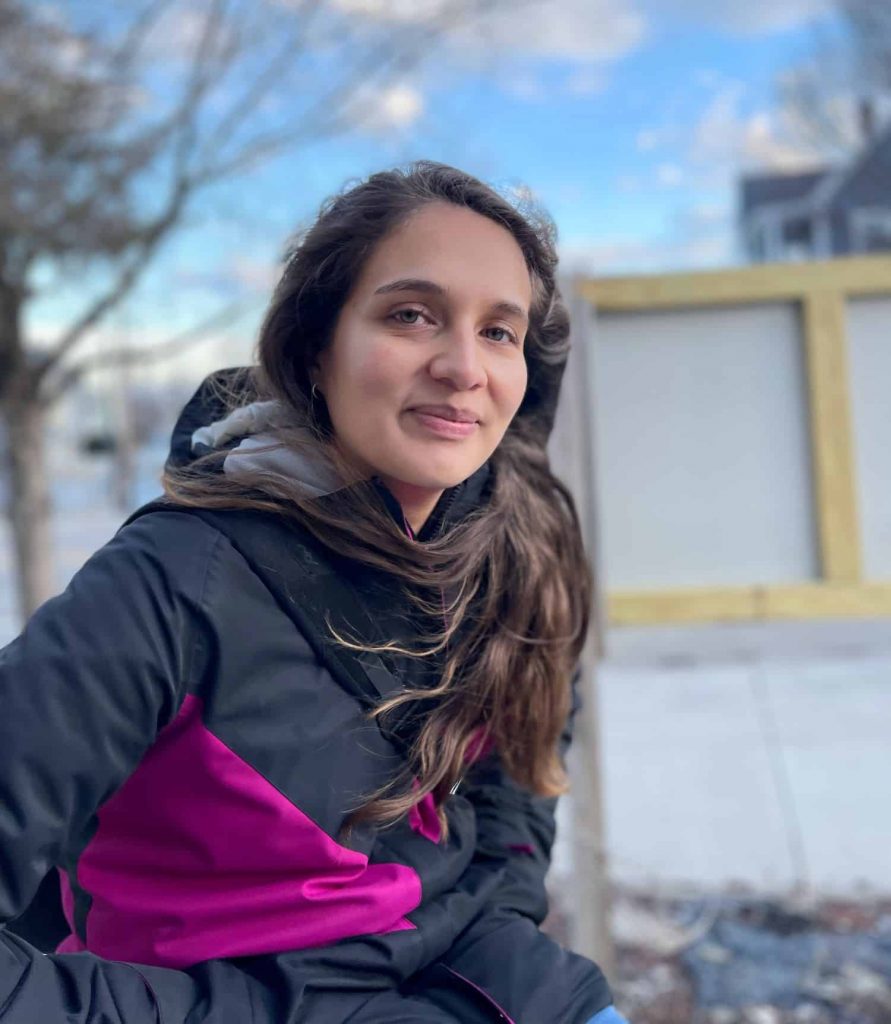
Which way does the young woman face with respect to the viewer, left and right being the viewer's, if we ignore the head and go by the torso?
facing the viewer and to the right of the viewer
